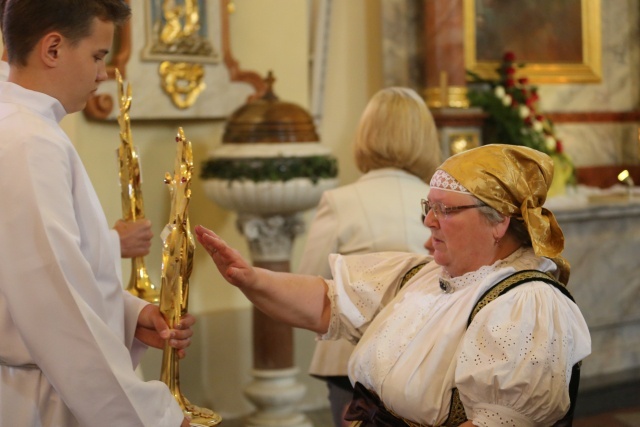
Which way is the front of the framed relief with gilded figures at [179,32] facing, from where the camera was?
facing the viewer

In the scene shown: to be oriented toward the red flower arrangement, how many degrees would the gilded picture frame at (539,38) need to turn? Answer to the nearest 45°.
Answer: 0° — it already faces it

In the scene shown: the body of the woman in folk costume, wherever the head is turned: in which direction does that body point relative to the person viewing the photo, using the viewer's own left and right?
facing the viewer and to the left of the viewer

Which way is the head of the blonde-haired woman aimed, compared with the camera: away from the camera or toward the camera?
away from the camera

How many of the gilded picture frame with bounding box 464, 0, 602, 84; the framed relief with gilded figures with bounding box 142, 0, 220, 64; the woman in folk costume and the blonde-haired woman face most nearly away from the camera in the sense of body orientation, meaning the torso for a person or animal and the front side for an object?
1

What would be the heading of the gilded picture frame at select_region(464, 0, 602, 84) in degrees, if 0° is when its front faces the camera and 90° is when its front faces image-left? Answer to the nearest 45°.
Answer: approximately 0°

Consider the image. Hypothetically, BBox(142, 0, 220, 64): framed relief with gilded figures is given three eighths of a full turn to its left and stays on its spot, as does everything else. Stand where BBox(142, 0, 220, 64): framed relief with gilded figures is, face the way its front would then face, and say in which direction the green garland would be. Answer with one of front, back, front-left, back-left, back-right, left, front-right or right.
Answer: right

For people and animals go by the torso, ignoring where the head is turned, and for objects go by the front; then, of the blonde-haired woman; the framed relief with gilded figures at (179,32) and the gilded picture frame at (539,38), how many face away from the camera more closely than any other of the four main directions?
1

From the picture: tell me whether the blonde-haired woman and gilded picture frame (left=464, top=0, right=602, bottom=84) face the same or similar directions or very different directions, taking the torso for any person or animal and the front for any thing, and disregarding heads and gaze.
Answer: very different directions

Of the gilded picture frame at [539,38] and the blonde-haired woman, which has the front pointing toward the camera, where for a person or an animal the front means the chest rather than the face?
the gilded picture frame

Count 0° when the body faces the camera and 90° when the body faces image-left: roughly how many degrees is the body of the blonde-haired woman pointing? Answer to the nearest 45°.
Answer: approximately 180°

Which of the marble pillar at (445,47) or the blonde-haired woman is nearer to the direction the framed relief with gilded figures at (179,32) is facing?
the blonde-haired woman

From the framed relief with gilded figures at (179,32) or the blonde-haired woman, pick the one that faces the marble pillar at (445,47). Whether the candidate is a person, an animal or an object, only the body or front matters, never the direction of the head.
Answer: the blonde-haired woman

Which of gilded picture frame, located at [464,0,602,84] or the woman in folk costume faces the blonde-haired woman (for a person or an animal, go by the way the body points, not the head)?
the gilded picture frame

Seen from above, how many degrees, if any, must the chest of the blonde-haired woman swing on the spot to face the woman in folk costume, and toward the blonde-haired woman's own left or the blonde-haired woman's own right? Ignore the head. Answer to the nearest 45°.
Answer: approximately 180°

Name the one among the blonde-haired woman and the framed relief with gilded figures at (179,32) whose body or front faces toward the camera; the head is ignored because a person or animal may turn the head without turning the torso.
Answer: the framed relief with gilded figures

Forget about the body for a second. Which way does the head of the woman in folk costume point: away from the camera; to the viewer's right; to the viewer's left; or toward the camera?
to the viewer's left
